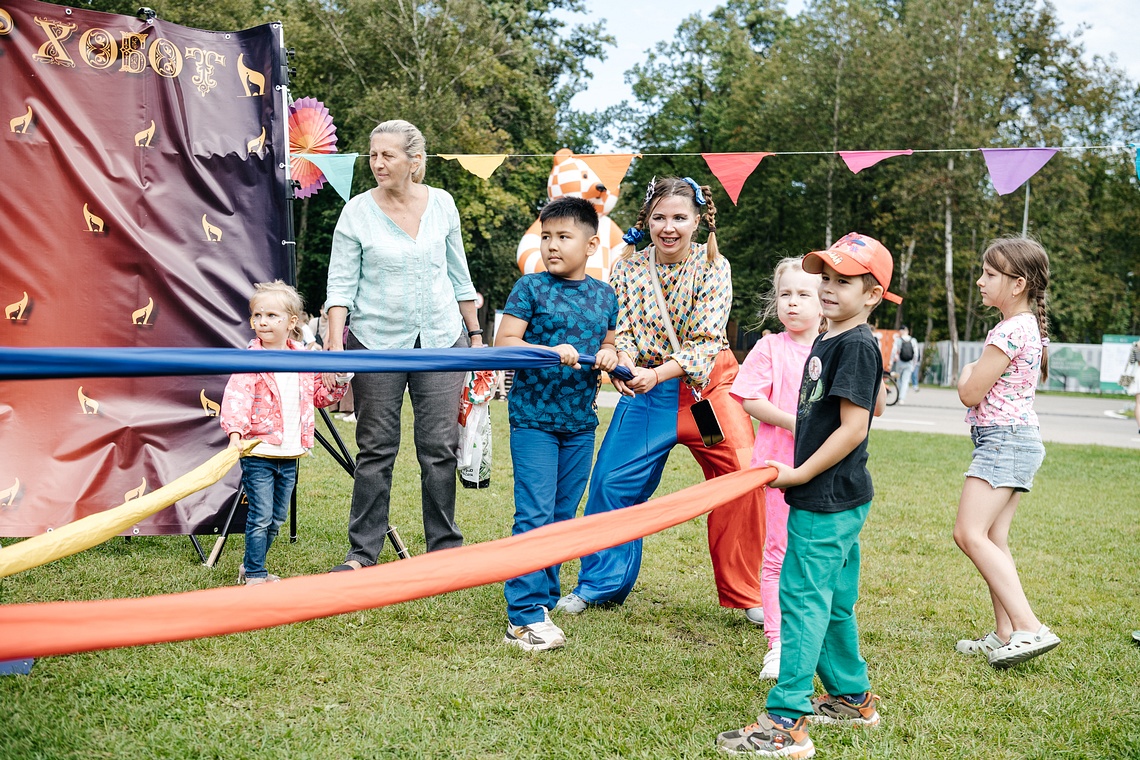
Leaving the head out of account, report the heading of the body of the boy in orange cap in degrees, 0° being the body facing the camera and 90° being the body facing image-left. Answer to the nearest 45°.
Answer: approximately 90°

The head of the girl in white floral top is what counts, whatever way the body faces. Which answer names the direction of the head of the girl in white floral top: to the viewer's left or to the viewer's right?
to the viewer's left

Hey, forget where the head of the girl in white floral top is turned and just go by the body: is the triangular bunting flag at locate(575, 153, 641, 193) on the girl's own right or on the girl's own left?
on the girl's own right

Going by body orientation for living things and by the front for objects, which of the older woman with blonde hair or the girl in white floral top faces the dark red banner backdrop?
the girl in white floral top

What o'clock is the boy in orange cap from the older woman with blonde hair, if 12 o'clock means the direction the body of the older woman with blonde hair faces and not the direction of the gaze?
The boy in orange cap is roughly at 11 o'clock from the older woman with blonde hair.

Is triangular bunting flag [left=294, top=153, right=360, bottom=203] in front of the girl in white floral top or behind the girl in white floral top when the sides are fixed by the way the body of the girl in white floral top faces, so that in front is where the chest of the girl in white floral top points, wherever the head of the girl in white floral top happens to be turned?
in front

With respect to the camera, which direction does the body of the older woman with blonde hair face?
toward the camera

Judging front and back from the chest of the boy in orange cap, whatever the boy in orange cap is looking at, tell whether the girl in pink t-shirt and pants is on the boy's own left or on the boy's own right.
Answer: on the boy's own right

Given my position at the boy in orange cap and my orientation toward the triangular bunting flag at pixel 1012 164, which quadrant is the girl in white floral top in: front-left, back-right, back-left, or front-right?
front-right

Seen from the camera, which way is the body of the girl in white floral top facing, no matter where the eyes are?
to the viewer's left

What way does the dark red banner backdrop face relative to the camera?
toward the camera

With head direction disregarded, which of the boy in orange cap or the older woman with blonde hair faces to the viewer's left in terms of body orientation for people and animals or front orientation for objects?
the boy in orange cap

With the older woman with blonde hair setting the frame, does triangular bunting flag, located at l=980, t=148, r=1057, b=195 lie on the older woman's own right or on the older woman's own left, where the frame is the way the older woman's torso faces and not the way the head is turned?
on the older woman's own left

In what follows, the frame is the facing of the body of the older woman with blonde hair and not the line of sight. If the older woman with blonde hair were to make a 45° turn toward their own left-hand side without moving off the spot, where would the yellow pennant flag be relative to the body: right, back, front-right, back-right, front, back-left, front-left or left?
back-left

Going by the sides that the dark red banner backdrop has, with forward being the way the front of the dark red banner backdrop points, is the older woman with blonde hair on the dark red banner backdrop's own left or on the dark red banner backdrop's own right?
on the dark red banner backdrop's own left

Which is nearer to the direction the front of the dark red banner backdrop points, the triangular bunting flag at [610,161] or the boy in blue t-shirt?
the boy in blue t-shirt
